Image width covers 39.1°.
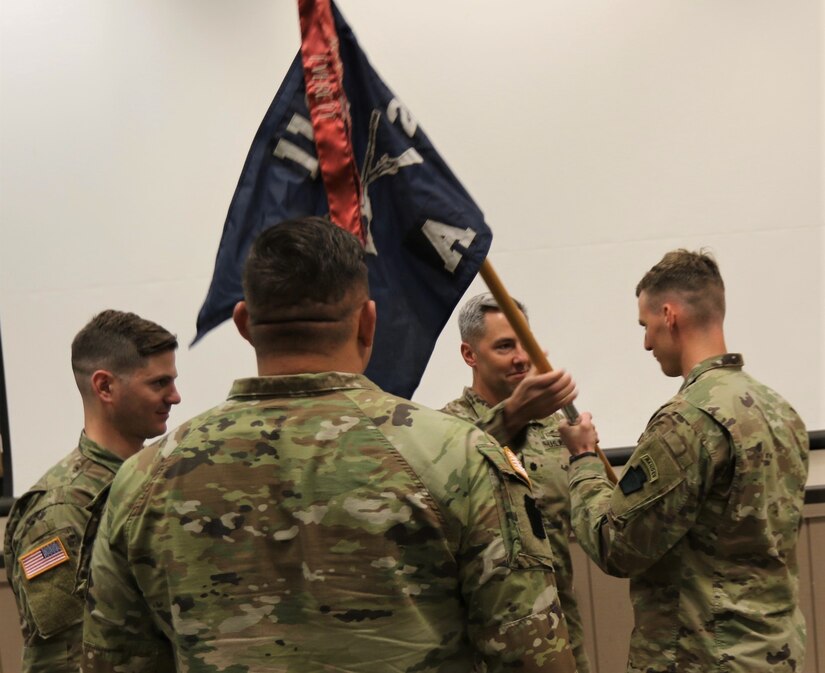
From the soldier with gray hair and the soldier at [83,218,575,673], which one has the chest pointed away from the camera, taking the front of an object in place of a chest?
the soldier

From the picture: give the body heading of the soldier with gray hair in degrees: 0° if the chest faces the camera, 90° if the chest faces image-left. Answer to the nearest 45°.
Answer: approximately 315°

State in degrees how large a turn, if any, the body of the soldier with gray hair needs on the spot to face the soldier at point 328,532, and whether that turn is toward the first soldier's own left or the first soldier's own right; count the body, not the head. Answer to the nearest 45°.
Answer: approximately 45° to the first soldier's own right

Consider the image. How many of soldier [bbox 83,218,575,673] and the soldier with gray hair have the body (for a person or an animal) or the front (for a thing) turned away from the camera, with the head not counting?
1

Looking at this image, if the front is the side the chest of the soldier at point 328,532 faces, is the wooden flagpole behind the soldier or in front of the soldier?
in front

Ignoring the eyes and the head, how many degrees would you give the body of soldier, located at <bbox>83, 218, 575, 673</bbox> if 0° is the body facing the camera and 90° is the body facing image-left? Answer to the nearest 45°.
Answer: approximately 180°

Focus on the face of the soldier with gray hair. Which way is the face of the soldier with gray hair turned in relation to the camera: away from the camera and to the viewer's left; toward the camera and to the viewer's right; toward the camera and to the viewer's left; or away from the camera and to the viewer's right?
toward the camera and to the viewer's right
